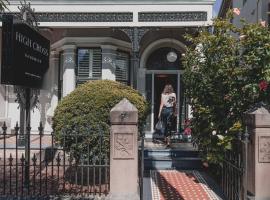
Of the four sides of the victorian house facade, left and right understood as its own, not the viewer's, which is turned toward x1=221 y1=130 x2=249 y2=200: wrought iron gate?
front

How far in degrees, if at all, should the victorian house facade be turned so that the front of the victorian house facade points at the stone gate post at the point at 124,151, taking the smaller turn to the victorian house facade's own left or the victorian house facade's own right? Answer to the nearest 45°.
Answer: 0° — it already faces it

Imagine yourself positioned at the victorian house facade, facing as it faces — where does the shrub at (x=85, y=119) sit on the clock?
The shrub is roughly at 12 o'clock from the victorian house facade.

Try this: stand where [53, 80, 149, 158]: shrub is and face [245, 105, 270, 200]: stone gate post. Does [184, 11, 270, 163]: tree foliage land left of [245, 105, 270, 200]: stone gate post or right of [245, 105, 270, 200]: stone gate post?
left

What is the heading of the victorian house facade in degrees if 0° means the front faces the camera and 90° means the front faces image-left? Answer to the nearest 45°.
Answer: approximately 0°
